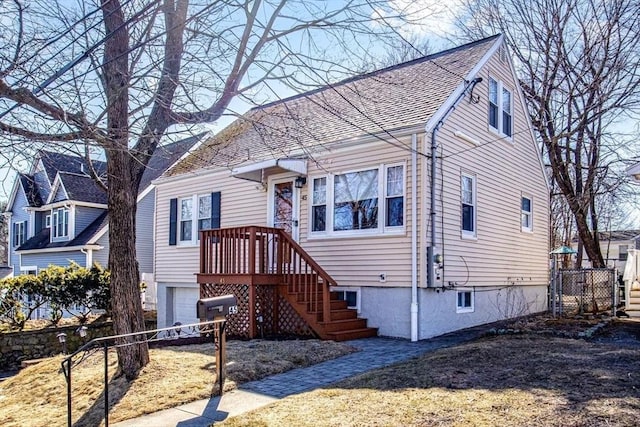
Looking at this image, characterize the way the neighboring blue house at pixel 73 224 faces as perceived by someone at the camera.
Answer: facing the viewer and to the left of the viewer

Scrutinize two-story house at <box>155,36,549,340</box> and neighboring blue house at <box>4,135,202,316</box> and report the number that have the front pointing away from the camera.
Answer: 0

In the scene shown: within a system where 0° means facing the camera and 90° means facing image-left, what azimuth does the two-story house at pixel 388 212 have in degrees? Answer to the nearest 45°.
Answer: approximately 45°

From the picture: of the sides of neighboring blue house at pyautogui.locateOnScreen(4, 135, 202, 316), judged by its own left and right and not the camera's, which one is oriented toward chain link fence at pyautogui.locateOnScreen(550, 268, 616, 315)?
left
